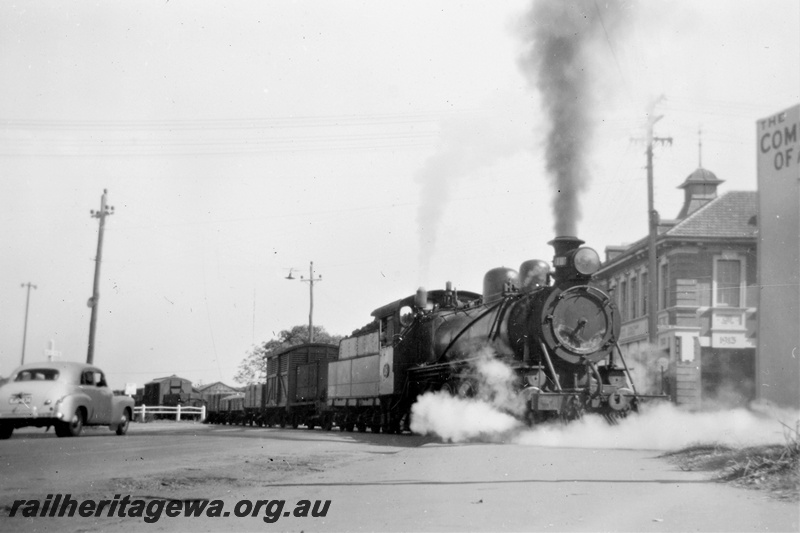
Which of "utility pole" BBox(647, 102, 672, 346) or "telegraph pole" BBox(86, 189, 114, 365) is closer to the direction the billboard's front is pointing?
the telegraph pole

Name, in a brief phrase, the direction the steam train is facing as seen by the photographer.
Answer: facing the viewer and to the right of the viewer

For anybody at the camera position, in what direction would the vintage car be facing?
facing away from the viewer and to the right of the viewer

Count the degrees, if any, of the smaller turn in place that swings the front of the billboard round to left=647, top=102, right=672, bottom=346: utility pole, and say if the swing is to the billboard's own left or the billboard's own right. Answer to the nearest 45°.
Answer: approximately 135° to the billboard's own right

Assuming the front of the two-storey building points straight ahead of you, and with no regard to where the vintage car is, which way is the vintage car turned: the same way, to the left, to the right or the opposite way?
the opposite way

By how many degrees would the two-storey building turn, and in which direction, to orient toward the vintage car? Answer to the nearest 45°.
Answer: approximately 45° to its right

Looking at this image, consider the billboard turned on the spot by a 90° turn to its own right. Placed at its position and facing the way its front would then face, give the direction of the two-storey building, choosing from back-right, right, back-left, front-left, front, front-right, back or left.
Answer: front-right

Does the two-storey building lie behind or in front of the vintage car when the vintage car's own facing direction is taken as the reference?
in front

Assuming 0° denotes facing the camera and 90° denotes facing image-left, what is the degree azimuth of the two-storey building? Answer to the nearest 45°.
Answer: approximately 0°

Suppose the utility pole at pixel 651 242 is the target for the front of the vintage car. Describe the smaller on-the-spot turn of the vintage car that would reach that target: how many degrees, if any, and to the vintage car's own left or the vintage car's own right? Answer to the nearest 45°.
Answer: approximately 45° to the vintage car's own right
